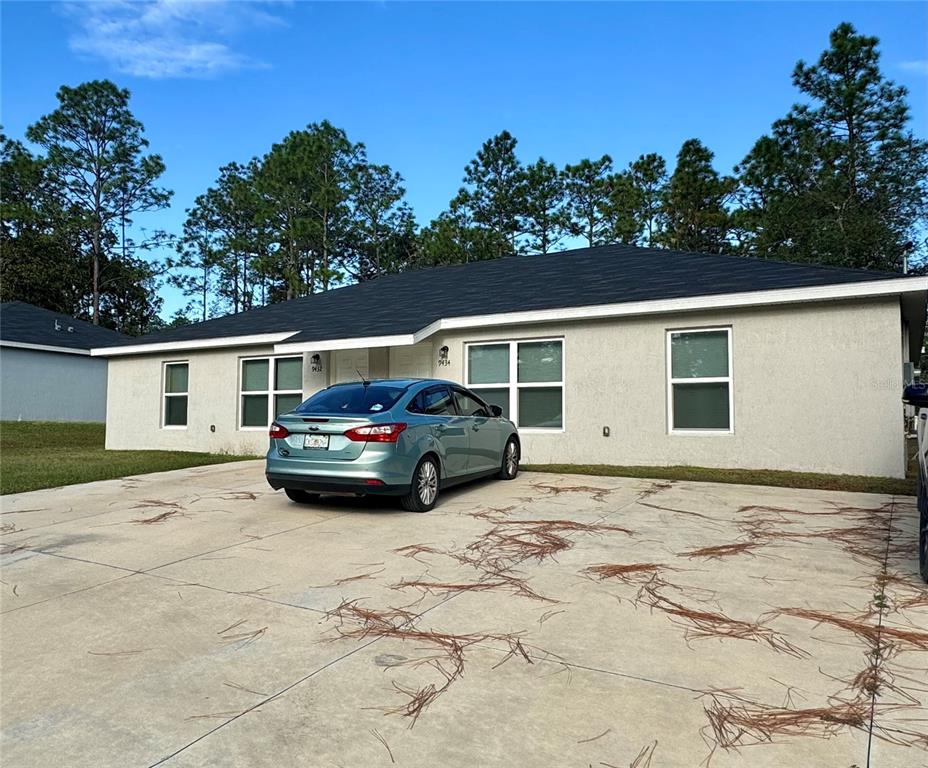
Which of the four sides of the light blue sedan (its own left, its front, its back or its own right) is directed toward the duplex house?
front

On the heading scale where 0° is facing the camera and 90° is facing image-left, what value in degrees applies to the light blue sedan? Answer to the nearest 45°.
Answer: approximately 225°

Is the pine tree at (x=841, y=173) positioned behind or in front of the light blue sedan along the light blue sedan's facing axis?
in front

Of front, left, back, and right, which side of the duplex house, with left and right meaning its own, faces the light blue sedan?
front

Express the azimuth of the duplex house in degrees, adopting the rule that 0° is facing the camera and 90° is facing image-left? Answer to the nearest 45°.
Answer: approximately 45°

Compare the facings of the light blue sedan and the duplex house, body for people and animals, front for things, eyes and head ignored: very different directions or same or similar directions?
very different directions

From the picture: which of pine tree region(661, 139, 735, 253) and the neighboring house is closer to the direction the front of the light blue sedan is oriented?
the pine tree

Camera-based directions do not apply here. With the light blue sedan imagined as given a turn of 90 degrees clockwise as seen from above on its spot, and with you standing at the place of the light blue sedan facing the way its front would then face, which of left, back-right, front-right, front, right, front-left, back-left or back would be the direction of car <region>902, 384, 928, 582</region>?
front

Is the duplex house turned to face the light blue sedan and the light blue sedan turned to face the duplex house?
yes

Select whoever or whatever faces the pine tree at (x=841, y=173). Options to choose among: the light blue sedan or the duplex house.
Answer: the light blue sedan

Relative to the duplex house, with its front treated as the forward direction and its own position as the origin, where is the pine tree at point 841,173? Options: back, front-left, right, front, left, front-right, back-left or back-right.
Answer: back

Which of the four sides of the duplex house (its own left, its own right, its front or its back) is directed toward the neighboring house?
right

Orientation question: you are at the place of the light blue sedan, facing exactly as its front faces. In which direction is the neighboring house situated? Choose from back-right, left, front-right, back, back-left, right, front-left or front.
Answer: left
